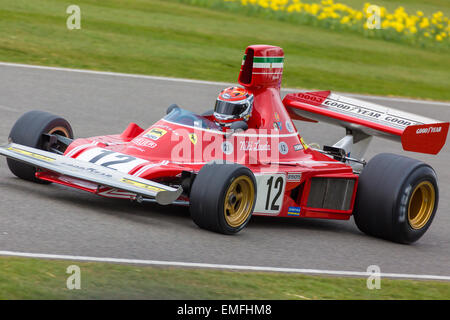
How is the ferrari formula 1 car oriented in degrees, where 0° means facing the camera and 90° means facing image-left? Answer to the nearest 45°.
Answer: approximately 45°
